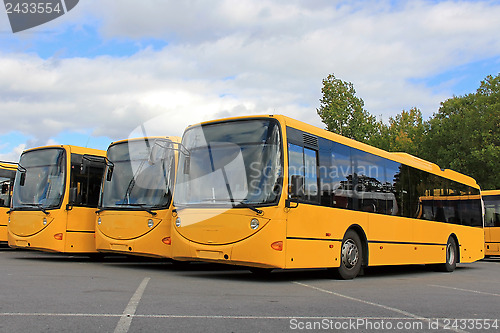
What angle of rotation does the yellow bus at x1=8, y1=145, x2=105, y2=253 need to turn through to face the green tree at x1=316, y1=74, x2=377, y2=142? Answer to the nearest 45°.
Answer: approximately 180°

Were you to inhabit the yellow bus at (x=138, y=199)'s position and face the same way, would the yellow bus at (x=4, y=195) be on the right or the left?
on its right

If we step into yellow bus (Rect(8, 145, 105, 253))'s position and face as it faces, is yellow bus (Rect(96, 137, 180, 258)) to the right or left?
on its left

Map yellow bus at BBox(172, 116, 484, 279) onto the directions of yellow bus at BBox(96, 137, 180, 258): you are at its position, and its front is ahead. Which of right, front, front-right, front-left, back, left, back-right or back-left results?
left

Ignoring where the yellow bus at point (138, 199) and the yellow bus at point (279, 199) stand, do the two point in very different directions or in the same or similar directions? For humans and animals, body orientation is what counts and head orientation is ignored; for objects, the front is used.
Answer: same or similar directions

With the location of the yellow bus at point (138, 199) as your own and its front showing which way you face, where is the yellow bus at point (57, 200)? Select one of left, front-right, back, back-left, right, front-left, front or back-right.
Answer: right

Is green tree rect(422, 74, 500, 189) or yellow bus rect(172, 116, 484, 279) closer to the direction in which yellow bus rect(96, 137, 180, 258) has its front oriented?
the yellow bus

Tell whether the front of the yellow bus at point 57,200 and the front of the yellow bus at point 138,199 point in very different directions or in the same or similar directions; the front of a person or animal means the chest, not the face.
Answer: same or similar directions

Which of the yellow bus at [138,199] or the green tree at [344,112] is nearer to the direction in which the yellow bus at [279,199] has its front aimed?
the yellow bus

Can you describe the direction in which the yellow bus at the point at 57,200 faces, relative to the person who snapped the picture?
facing the viewer and to the left of the viewer

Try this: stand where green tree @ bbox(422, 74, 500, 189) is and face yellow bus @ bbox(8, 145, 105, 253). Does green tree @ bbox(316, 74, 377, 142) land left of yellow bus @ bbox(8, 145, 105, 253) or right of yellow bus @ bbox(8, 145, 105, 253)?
right

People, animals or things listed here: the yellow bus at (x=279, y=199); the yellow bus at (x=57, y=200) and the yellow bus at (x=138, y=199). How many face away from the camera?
0
